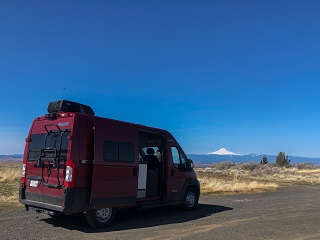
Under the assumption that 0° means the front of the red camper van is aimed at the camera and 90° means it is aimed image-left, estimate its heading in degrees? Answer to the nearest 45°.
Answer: approximately 225°
